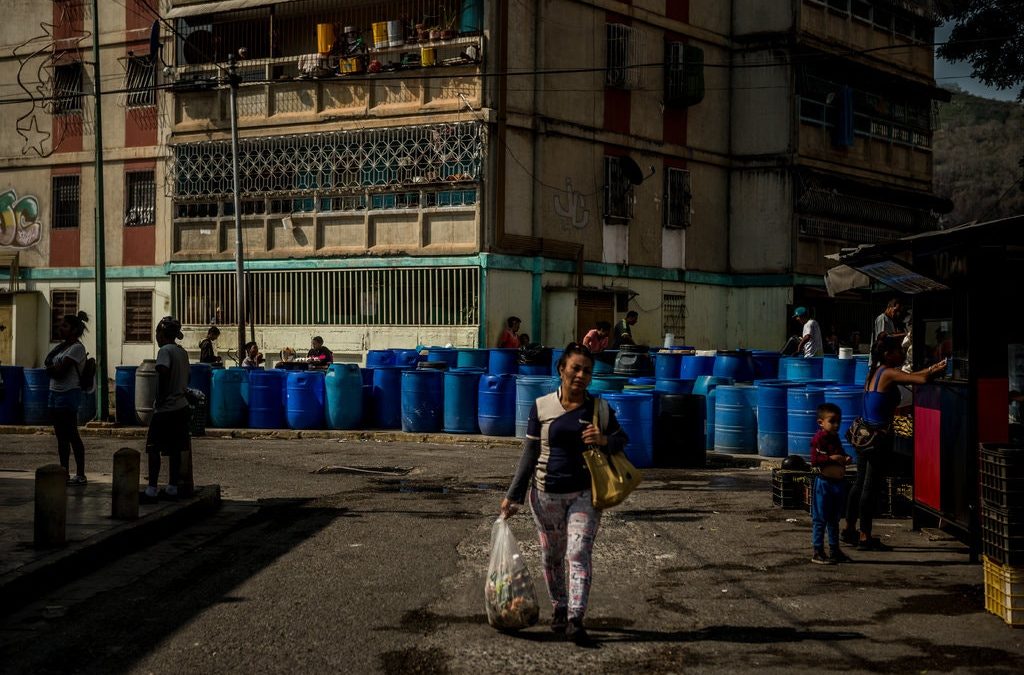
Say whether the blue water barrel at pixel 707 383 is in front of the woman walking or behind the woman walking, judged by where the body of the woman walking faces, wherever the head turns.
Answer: behind

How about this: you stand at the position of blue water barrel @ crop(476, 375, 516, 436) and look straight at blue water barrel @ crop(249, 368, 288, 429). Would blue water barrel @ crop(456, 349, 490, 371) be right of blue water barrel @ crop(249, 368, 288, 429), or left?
right

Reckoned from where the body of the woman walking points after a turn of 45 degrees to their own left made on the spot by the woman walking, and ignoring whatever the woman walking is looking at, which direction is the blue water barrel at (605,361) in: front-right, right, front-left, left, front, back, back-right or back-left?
back-left

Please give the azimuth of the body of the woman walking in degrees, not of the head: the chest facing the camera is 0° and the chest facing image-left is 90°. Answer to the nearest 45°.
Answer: approximately 0°

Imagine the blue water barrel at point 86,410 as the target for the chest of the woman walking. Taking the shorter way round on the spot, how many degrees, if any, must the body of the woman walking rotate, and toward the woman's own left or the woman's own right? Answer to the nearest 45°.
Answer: approximately 135° to the woman's own right

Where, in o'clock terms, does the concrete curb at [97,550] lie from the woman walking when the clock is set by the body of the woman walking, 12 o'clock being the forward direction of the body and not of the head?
The concrete curb is roughly at 4 o'clock from the woman walking.

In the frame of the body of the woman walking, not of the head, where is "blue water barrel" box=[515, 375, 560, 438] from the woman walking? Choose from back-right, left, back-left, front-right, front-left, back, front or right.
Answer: back

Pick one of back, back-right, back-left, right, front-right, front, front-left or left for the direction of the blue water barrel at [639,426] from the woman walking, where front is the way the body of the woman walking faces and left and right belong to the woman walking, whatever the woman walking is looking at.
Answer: back

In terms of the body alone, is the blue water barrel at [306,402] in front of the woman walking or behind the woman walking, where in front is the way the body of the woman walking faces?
behind

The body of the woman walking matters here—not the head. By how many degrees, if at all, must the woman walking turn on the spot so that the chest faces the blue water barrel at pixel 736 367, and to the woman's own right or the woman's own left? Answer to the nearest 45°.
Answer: approximately 180°

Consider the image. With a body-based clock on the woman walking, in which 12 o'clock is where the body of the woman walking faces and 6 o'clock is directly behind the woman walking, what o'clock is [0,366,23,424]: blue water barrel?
The blue water barrel is roughly at 5 o'clock from the woman walking.
